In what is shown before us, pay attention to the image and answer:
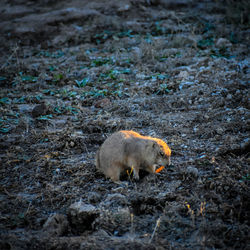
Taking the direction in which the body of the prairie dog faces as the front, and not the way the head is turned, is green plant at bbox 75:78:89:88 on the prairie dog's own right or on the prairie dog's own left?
on the prairie dog's own left

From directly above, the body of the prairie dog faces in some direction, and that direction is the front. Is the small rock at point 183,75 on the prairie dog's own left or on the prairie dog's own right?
on the prairie dog's own left

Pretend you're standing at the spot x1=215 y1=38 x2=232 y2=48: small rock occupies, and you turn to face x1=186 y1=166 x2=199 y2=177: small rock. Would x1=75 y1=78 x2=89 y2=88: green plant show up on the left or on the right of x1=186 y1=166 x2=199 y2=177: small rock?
right

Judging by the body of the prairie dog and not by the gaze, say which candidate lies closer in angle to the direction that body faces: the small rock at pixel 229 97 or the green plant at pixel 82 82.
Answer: the small rock

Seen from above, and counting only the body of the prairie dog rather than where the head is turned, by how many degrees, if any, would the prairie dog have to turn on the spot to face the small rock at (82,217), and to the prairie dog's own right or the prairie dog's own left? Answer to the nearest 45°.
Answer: approximately 135° to the prairie dog's own right

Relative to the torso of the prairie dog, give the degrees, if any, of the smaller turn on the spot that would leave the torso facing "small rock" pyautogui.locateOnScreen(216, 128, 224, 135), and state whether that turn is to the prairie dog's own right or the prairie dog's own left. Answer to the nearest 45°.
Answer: approximately 45° to the prairie dog's own left

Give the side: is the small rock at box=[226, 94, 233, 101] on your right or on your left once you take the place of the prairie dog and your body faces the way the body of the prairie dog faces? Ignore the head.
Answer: on your left

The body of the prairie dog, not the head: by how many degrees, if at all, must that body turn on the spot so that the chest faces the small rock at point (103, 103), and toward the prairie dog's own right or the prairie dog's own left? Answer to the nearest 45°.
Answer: approximately 90° to the prairie dog's own left

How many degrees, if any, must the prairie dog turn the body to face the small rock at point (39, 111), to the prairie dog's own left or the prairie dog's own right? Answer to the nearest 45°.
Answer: approximately 135° to the prairie dog's own left

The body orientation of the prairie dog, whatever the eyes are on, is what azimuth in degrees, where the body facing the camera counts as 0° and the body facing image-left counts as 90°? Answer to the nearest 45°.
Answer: approximately 270°

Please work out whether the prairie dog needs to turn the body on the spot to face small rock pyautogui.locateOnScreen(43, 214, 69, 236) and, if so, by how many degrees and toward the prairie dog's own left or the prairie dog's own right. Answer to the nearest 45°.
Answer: approximately 135° to the prairie dog's own right
